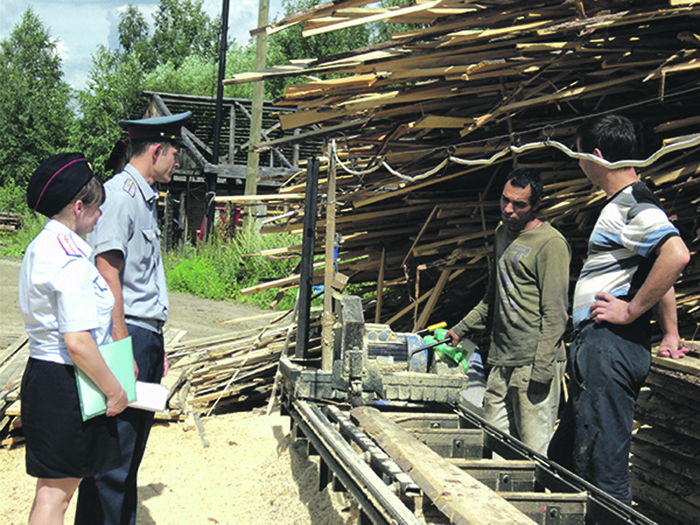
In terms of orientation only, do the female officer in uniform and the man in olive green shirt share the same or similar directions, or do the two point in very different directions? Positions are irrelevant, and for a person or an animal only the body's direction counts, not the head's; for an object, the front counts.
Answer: very different directions

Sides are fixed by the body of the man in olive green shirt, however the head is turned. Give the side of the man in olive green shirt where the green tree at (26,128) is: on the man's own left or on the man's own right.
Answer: on the man's own right

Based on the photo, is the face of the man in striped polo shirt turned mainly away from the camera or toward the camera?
away from the camera

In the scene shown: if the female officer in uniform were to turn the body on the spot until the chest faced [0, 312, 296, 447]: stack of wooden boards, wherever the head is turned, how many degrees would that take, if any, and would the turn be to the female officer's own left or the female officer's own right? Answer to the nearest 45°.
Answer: approximately 90° to the female officer's own left

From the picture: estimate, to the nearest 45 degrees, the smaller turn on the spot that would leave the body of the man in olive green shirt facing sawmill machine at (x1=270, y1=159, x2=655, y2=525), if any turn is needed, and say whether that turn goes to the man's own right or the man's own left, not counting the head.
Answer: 0° — they already face it

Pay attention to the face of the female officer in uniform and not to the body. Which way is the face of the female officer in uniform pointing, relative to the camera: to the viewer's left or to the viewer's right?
to the viewer's right

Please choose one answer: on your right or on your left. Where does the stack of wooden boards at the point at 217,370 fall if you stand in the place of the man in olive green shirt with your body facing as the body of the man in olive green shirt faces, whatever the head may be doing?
on your right

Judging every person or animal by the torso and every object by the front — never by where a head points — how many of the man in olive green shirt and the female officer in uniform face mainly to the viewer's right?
1

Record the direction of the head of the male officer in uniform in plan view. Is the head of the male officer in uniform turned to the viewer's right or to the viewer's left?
to the viewer's right

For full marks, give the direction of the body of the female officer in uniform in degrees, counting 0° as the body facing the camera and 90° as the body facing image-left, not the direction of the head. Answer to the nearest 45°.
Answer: approximately 270°

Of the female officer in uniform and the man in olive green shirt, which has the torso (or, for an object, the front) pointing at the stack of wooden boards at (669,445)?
the female officer in uniform

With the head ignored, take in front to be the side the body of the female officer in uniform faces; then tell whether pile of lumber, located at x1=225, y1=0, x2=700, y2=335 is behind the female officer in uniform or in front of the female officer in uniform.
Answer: in front

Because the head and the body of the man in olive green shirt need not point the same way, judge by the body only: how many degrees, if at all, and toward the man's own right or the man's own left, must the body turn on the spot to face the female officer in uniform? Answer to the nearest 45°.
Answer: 0° — they already face them
